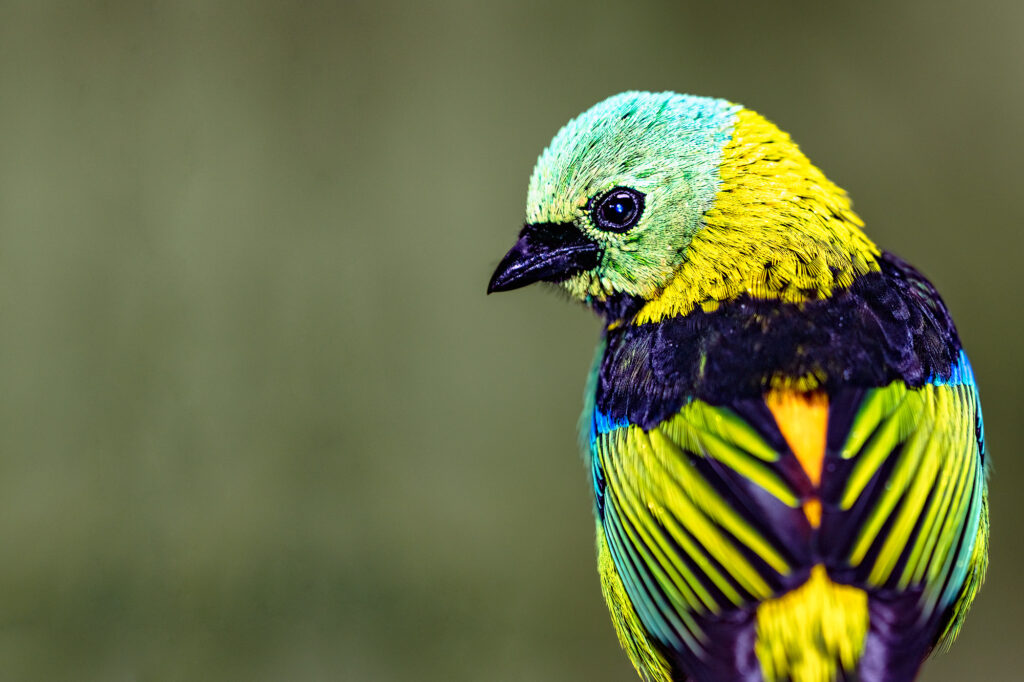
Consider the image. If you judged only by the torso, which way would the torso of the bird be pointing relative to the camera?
away from the camera
